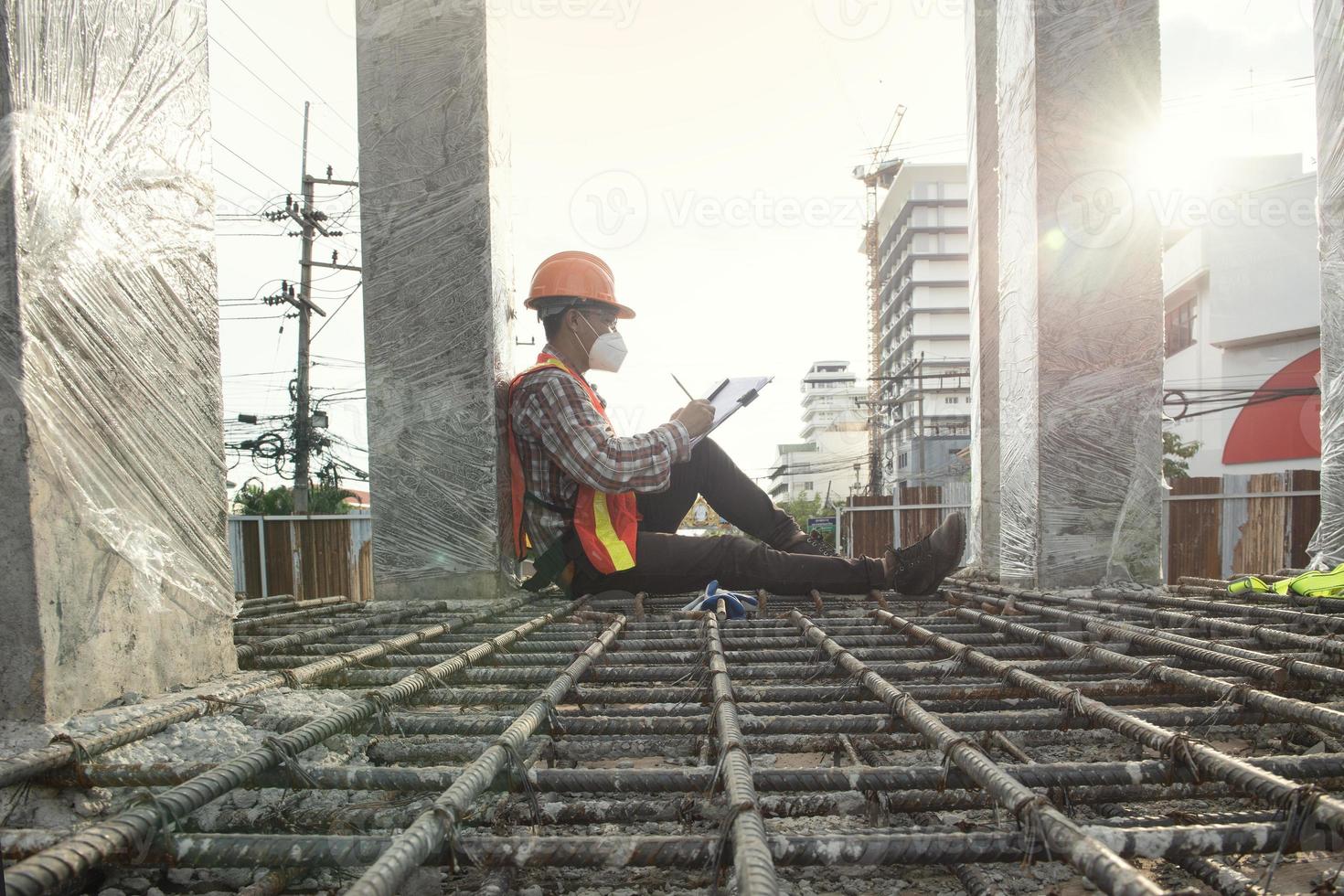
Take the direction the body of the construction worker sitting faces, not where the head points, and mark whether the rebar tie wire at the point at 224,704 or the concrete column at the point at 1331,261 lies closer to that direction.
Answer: the concrete column

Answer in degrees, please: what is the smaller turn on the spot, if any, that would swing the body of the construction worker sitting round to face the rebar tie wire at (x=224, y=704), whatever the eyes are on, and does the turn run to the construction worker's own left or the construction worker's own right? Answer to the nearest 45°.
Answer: approximately 90° to the construction worker's own right

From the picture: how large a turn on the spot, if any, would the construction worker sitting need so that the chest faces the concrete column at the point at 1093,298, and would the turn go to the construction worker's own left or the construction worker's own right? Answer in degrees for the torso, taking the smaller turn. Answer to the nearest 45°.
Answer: approximately 45° to the construction worker's own left

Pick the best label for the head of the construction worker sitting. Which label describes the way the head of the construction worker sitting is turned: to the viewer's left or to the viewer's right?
to the viewer's right

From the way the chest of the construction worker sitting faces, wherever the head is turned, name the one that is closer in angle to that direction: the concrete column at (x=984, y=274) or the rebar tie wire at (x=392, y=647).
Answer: the concrete column

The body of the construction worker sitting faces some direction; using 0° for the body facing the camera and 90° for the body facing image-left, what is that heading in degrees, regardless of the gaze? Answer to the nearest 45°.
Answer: approximately 270°

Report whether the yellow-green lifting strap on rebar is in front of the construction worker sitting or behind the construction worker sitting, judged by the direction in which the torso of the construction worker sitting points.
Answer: in front

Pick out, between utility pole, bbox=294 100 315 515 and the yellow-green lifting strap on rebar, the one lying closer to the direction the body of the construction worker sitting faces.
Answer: the yellow-green lifting strap on rebar

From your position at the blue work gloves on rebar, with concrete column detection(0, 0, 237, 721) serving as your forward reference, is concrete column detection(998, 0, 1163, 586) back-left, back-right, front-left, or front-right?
back-left

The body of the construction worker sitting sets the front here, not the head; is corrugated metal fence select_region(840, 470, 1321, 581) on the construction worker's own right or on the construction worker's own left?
on the construction worker's own left

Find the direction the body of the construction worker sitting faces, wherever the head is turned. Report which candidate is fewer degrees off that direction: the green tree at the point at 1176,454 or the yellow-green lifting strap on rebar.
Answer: the yellow-green lifting strap on rebar
